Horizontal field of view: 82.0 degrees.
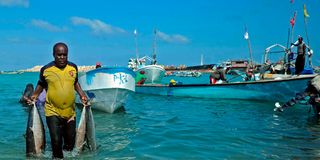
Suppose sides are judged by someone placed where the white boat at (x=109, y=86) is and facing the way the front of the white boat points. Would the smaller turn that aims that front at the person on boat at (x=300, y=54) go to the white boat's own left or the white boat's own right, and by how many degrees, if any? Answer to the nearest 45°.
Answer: approximately 90° to the white boat's own left

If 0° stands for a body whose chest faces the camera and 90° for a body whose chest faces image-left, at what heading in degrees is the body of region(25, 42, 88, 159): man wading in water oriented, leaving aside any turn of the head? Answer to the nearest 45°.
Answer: approximately 0°
